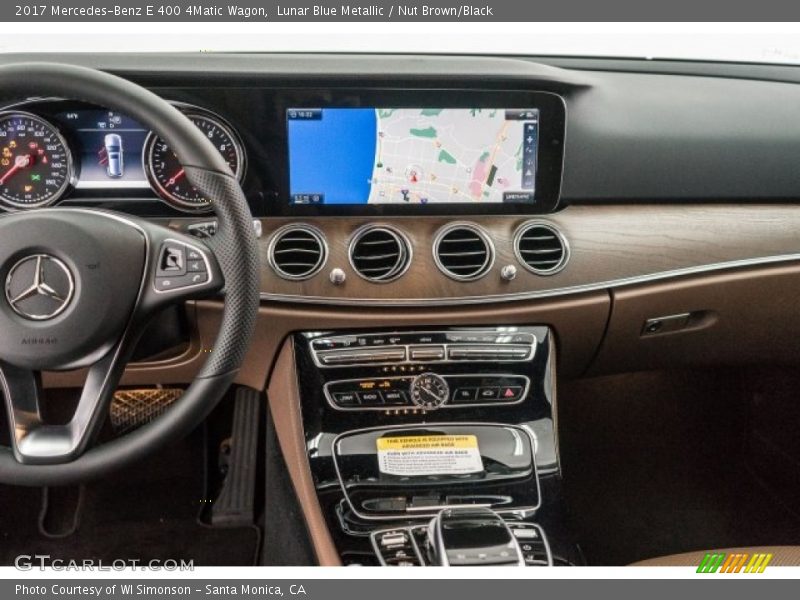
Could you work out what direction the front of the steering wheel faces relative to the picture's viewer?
facing the viewer

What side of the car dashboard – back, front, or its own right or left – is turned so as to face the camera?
front
